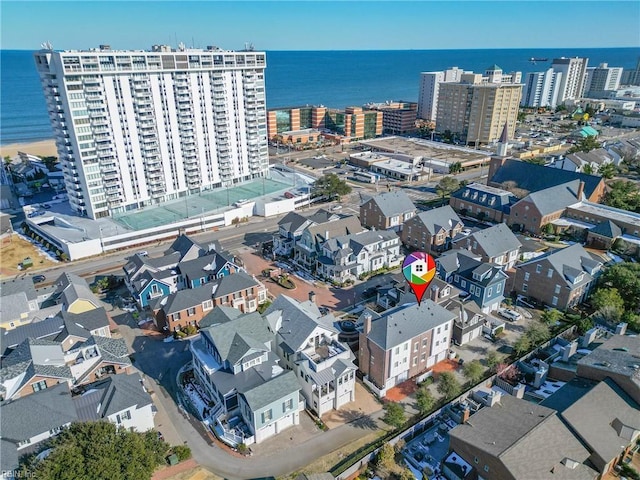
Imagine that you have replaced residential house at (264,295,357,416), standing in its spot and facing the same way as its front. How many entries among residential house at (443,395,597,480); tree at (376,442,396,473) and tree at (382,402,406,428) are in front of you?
3

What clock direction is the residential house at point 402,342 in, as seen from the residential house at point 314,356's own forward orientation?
the residential house at point 402,342 is roughly at 10 o'clock from the residential house at point 314,356.

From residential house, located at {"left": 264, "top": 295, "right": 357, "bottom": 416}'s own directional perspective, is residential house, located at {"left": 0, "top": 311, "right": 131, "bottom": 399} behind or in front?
behind

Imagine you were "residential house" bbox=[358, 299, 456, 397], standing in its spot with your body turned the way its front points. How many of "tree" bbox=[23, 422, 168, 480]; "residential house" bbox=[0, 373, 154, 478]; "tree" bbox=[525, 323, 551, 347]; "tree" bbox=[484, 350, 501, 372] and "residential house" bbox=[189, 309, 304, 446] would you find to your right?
3

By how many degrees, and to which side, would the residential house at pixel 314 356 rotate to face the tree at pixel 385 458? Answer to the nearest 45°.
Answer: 0° — it already faces it

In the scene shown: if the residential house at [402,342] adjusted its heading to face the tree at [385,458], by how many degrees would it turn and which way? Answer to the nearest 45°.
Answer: approximately 45° to its right

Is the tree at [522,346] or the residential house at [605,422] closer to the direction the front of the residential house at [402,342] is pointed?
the residential house

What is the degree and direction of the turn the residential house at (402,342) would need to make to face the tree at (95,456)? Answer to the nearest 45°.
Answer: approximately 90° to its right

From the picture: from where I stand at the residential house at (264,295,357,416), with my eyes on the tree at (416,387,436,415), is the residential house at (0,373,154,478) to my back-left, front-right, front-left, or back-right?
back-right

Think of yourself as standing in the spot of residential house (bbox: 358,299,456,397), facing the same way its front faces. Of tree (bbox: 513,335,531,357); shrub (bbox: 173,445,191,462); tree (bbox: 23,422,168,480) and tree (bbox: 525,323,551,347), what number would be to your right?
2

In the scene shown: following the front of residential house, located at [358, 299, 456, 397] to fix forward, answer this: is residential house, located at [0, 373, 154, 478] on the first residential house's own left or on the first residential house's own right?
on the first residential house's own right

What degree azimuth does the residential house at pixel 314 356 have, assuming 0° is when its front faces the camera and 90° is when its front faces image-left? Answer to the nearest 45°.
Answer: approximately 315°
